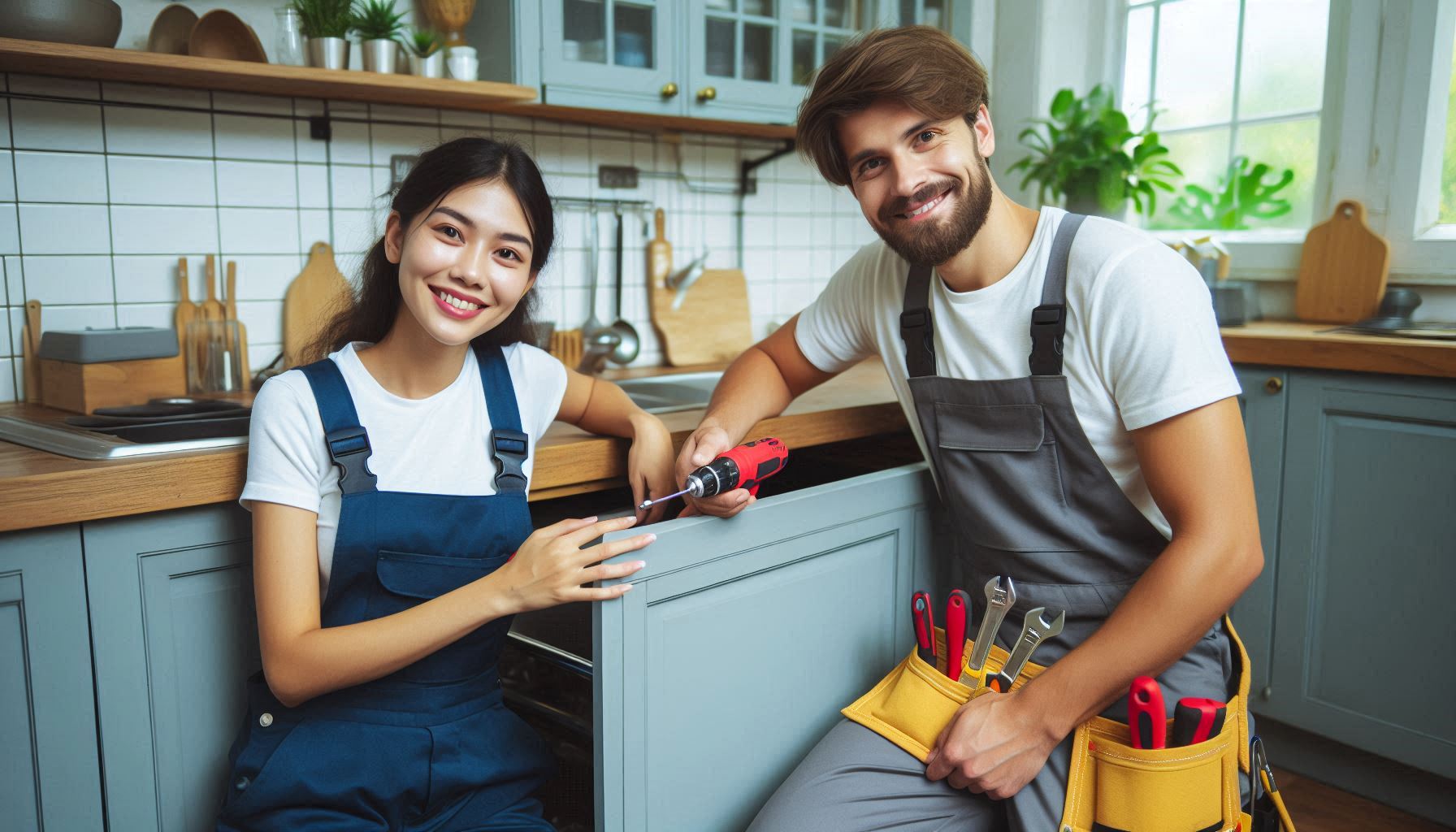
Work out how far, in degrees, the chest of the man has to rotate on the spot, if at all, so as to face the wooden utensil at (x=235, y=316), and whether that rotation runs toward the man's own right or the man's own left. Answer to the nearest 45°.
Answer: approximately 45° to the man's own right

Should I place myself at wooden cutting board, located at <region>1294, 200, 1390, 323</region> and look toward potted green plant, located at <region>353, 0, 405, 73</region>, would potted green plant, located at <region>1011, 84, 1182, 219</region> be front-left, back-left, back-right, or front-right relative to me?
front-right

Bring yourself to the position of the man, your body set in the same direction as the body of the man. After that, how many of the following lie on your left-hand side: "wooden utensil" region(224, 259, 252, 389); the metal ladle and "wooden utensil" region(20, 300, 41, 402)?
0

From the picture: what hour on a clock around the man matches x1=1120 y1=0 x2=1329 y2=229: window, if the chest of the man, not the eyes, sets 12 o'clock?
The window is roughly at 5 o'clock from the man.

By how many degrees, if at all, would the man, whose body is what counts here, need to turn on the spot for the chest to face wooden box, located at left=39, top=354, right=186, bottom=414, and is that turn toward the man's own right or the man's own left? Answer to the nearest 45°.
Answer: approximately 45° to the man's own right

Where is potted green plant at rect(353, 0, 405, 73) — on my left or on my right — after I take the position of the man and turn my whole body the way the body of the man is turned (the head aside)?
on my right

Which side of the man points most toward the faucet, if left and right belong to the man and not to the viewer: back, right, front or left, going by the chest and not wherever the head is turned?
right

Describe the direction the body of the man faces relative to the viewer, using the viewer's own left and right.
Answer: facing the viewer and to the left of the viewer

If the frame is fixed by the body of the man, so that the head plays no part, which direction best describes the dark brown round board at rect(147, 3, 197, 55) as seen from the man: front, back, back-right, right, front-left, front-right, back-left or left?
front-right

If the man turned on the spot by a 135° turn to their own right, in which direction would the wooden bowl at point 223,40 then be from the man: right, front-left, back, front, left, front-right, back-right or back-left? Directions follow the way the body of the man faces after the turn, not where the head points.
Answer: left

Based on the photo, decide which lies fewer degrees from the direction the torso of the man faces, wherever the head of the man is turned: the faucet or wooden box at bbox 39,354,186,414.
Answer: the wooden box

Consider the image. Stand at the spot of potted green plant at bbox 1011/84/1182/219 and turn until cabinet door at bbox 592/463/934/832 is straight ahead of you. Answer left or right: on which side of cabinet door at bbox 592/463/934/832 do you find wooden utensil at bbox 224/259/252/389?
right

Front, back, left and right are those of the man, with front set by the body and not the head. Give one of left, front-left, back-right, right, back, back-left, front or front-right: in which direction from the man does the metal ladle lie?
right
